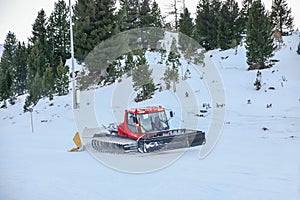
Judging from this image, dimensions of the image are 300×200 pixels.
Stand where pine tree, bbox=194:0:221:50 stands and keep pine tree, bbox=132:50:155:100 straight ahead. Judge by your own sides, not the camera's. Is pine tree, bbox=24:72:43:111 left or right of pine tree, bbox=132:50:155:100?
right

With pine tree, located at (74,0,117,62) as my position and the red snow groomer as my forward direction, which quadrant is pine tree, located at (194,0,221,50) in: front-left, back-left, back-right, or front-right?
back-left

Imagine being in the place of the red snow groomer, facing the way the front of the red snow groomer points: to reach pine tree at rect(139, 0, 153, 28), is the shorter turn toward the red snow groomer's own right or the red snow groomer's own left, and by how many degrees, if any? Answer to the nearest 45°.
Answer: approximately 135° to the red snow groomer's own left

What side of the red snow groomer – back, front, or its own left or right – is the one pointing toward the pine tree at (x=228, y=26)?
left

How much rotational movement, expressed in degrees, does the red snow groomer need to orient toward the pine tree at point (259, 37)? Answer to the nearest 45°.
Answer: approximately 90° to its left

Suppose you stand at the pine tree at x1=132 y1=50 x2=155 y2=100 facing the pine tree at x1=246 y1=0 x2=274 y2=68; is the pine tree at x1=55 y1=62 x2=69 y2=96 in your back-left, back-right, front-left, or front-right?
back-left

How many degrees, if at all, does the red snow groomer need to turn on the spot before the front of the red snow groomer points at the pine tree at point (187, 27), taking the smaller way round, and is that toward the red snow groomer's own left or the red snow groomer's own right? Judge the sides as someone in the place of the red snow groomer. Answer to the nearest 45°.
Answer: approximately 135° to the red snow groomer's own left
